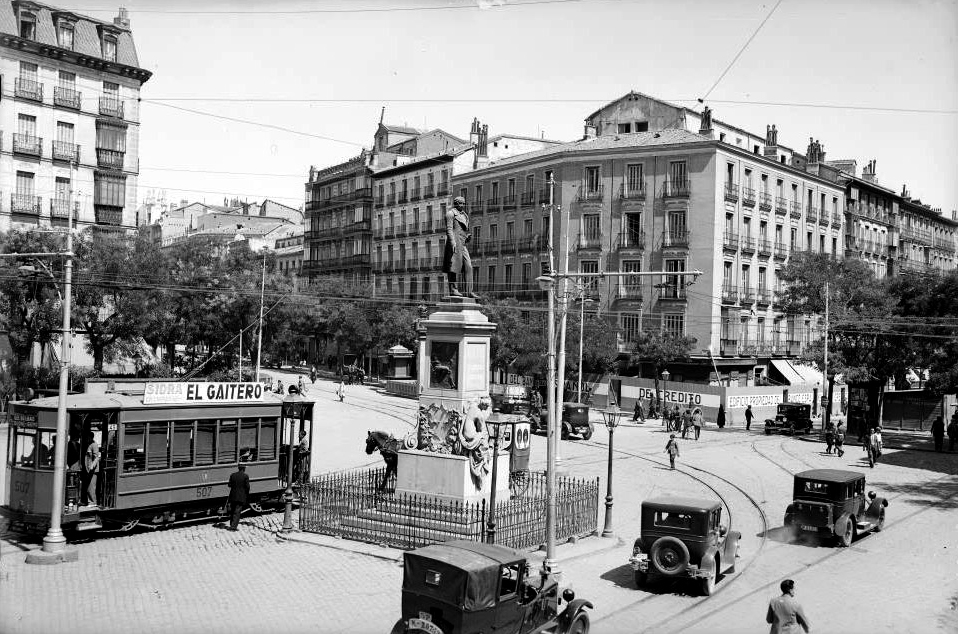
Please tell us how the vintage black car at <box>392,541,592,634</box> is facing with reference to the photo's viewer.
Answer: facing away from the viewer and to the right of the viewer

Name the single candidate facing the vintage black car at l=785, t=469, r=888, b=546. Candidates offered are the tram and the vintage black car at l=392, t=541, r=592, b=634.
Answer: the vintage black car at l=392, t=541, r=592, b=634

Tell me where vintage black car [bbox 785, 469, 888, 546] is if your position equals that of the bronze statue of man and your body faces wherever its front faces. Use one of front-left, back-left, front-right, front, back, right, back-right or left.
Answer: front-left

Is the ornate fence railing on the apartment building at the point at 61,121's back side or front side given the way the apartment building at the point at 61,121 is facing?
on the front side

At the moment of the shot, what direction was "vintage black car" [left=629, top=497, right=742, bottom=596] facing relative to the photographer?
facing away from the viewer and to the right of the viewer

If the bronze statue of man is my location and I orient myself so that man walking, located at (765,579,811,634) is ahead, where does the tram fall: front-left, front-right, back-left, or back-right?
back-right

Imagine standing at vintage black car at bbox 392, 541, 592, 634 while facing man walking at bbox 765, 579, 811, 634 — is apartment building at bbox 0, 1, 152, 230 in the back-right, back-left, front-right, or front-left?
back-left

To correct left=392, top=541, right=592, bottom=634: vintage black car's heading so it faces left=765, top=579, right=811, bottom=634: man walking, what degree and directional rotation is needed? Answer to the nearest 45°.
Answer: approximately 45° to its right

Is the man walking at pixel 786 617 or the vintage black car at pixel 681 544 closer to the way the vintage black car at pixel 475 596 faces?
the vintage black car

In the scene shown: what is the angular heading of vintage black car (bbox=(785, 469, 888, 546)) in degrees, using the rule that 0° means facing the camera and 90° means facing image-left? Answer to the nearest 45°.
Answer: approximately 225°

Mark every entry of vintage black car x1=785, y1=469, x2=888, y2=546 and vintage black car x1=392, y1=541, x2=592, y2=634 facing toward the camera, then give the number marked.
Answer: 0
